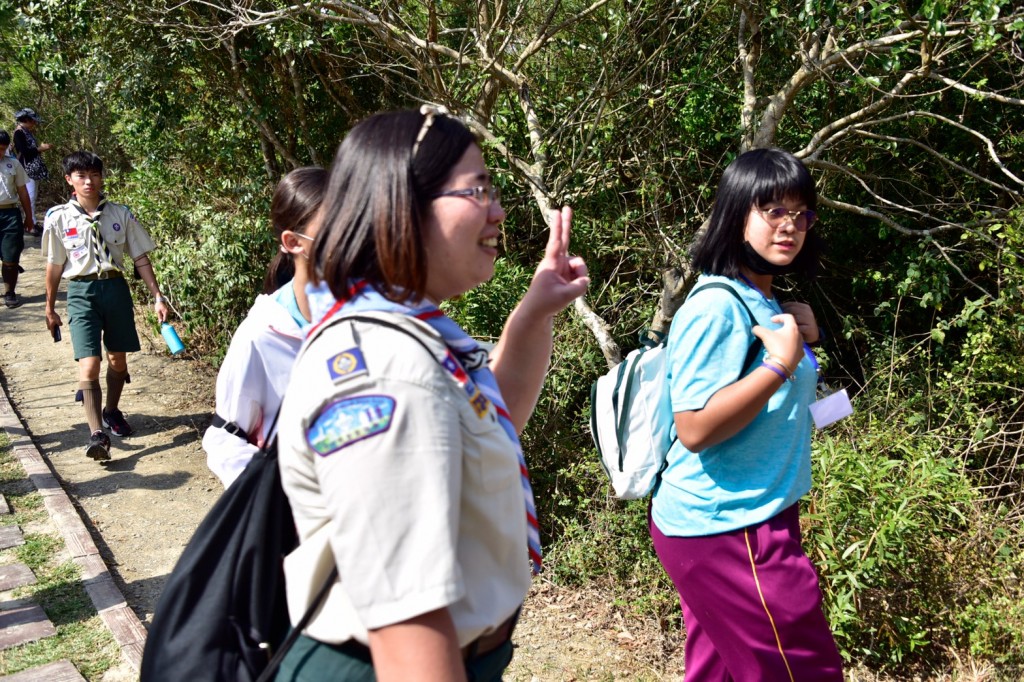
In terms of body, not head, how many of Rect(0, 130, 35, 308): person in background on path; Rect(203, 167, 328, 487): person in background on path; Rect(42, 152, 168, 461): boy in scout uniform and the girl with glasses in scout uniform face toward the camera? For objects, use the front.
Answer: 2

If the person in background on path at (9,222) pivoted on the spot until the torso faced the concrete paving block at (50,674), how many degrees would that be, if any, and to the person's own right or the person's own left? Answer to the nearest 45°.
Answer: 0° — they already face it

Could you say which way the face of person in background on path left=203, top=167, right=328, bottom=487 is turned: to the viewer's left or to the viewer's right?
to the viewer's right

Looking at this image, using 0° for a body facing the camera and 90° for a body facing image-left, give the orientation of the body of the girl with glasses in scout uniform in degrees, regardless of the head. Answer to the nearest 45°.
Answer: approximately 270°

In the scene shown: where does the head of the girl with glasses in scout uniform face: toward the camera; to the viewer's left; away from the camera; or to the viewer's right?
to the viewer's right

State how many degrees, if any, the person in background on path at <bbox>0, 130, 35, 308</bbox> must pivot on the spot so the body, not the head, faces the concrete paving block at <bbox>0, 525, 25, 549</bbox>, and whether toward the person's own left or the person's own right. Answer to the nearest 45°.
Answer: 0° — they already face it

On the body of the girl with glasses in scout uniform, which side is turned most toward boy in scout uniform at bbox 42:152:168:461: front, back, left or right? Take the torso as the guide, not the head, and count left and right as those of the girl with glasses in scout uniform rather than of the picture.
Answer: left
